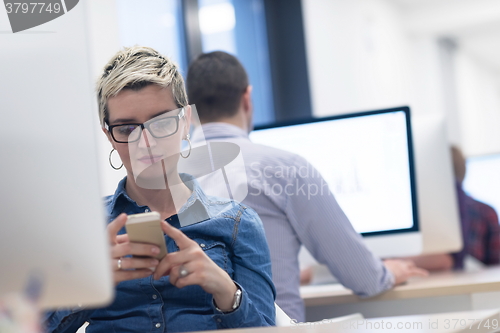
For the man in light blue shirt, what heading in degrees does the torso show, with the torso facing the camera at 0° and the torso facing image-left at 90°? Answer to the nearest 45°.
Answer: approximately 225°

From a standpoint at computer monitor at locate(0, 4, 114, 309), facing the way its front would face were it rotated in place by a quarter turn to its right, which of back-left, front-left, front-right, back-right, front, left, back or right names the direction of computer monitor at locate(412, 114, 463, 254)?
left

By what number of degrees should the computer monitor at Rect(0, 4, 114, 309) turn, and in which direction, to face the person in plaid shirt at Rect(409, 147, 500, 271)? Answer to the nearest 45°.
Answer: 0° — it already faces them

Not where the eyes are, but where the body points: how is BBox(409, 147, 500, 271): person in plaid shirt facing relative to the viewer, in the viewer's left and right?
facing the viewer and to the left of the viewer

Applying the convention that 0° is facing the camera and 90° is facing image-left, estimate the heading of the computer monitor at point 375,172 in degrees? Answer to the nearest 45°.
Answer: approximately 45°

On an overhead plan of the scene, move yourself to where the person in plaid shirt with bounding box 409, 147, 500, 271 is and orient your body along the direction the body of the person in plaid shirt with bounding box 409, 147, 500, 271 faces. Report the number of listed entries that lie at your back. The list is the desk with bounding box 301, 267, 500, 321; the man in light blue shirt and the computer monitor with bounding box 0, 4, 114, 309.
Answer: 0

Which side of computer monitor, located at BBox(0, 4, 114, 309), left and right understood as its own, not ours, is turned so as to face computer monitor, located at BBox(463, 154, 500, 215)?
front

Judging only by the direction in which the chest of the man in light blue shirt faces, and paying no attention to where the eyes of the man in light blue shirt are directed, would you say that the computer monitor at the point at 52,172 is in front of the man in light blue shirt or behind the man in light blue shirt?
behind

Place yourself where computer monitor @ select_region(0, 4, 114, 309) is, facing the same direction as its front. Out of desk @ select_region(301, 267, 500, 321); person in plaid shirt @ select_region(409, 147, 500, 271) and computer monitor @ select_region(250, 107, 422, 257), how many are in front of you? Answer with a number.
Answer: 3

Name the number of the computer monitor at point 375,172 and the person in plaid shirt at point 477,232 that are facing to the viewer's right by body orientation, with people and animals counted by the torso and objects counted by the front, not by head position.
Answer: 0
